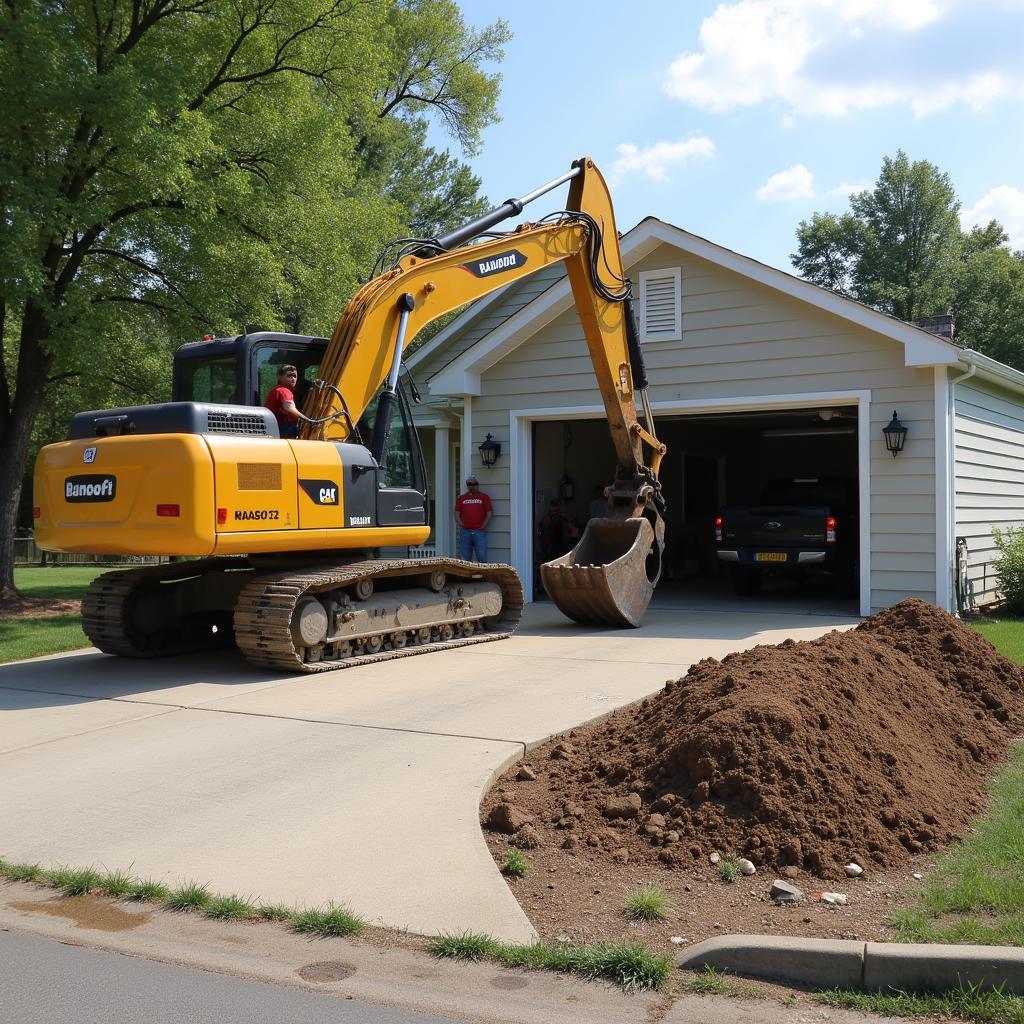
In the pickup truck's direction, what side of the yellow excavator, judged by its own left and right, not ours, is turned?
front

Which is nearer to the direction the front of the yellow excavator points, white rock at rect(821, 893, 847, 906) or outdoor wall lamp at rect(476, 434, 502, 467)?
the outdoor wall lamp

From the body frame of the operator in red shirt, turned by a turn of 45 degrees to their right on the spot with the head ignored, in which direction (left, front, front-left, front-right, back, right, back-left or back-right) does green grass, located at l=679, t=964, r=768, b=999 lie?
front-right

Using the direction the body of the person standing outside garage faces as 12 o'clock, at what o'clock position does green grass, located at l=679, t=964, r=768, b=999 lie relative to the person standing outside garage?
The green grass is roughly at 12 o'clock from the person standing outside garage.

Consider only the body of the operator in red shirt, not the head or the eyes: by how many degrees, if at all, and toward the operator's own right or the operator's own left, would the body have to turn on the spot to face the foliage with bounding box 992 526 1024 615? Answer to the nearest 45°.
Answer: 0° — they already face it

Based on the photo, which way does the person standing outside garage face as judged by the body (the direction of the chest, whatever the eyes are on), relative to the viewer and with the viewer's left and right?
facing the viewer

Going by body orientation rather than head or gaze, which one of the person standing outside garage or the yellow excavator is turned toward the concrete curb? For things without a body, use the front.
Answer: the person standing outside garage

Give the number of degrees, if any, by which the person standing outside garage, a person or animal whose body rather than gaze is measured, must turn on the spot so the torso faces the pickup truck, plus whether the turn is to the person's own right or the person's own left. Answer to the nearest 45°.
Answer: approximately 90° to the person's own left

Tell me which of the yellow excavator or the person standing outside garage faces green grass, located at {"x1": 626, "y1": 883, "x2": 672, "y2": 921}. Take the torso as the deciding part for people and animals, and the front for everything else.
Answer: the person standing outside garage

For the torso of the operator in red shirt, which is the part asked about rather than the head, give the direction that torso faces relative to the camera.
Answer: to the viewer's right

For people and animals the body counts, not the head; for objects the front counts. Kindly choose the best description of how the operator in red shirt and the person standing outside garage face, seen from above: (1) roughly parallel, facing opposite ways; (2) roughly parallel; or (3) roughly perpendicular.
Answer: roughly perpendicular

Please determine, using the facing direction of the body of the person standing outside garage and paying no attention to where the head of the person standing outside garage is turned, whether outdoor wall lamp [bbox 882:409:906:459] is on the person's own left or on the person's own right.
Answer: on the person's own left

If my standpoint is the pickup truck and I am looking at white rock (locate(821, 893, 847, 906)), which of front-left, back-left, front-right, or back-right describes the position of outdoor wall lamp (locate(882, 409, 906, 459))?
front-left

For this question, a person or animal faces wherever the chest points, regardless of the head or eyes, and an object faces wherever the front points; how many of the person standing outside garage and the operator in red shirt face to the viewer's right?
1

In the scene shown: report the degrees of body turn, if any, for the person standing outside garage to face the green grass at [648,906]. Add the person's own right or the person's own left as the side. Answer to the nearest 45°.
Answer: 0° — they already face it

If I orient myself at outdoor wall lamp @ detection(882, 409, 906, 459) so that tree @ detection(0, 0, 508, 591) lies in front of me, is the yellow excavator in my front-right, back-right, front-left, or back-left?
front-left

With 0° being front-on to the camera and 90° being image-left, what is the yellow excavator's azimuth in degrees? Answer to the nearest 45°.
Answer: approximately 225°
